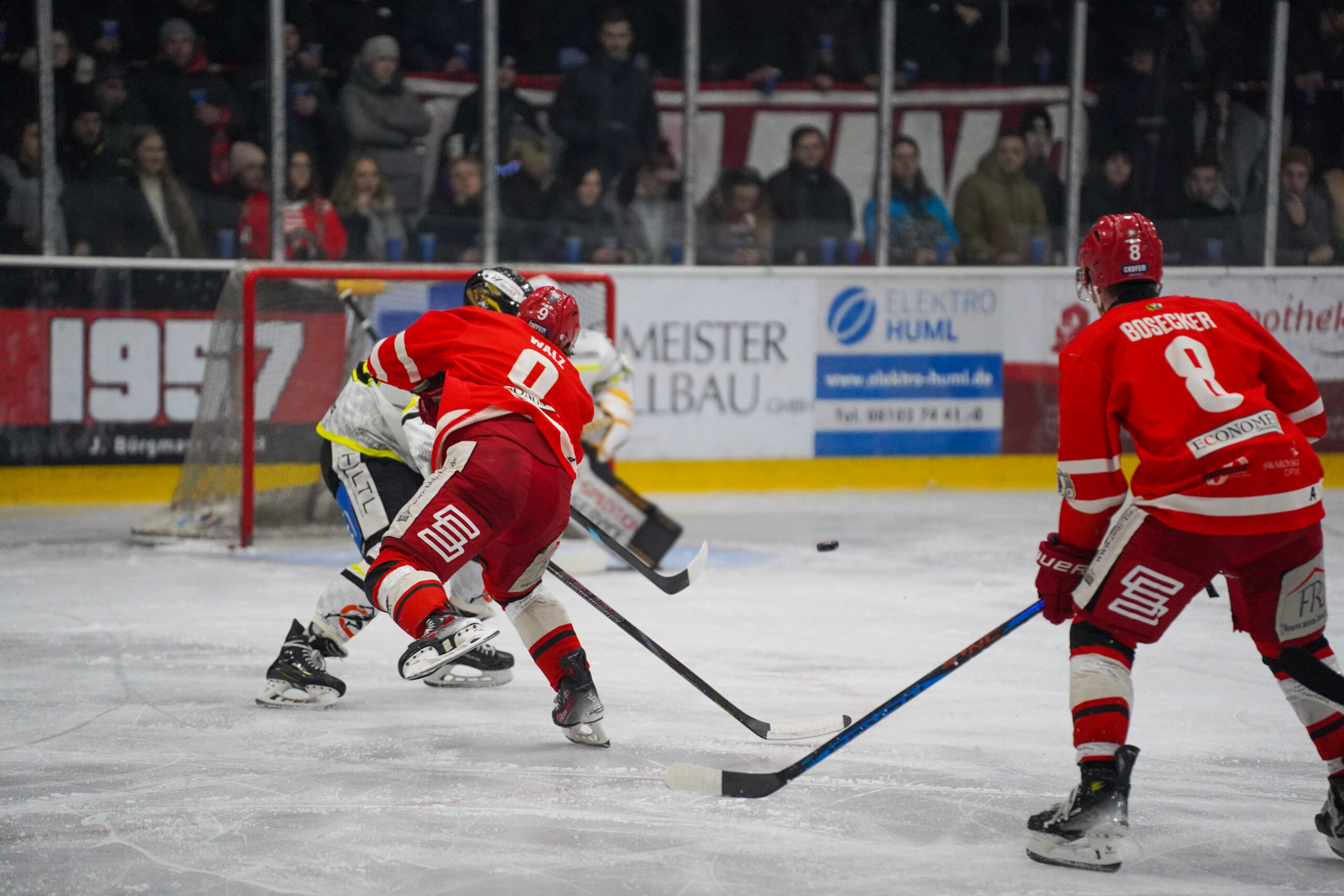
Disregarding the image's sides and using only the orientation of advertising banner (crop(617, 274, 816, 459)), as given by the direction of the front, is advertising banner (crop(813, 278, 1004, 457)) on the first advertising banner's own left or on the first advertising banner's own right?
on the first advertising banner's own left

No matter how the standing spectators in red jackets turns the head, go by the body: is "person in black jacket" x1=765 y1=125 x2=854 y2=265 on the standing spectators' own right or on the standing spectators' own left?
on the standing spectators' own left

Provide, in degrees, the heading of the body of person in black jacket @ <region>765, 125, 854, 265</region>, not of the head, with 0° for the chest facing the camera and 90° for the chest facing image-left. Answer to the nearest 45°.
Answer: approximately 0°

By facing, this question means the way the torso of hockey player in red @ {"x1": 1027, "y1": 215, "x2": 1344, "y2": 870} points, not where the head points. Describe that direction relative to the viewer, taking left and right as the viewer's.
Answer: facing away from the viewer and to the left of the viewer

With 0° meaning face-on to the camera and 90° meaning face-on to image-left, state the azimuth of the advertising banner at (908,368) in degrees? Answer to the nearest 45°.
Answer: approximately 0°

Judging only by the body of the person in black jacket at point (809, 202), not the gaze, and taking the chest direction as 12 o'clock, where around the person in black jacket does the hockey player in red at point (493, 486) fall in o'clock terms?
The hockey player in red is roughly at 12 o'clock from the person in black jacket.

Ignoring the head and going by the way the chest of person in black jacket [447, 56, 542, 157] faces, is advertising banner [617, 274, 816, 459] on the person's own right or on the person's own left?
on the person's own left
